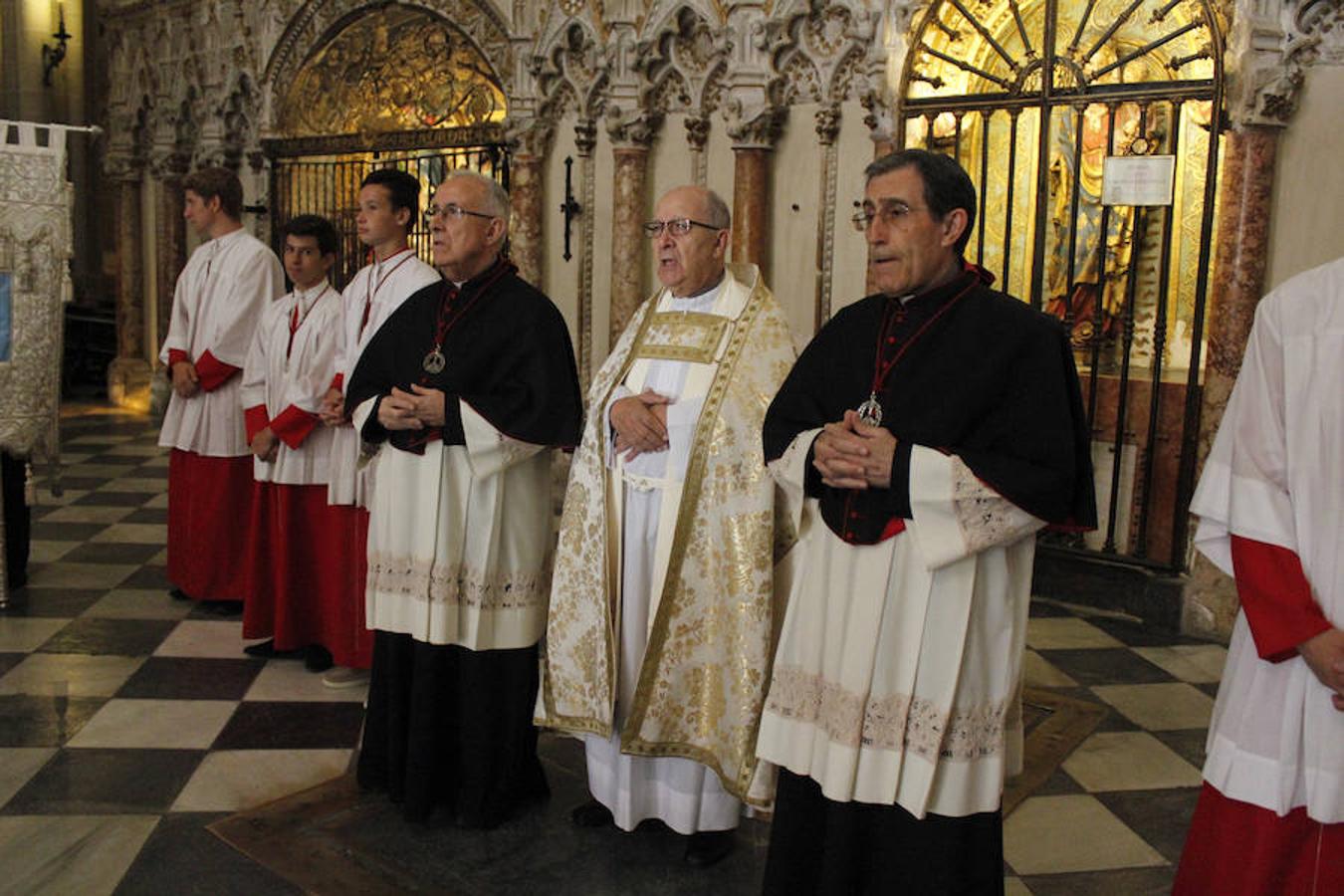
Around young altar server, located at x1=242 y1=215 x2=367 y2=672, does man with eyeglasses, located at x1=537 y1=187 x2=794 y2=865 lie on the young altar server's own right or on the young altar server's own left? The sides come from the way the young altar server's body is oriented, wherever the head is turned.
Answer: on the young altar server's own left

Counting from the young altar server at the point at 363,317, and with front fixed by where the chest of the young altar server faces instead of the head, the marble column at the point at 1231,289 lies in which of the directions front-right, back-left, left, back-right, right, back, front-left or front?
back-left

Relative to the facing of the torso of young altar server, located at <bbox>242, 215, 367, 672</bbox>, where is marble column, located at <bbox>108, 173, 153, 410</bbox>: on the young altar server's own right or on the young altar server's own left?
on the young altar server's own right

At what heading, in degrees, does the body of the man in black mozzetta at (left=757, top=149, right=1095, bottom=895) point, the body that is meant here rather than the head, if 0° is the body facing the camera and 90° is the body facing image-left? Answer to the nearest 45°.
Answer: approximately 45°

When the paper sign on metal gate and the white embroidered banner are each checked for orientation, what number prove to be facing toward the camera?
2

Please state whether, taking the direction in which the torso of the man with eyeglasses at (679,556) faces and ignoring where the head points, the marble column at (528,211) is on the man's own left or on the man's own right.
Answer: on the man's own right

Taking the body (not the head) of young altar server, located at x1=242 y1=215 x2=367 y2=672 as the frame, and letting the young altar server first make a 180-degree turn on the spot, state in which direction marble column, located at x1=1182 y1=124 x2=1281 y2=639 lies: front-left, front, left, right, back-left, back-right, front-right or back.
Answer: front-right

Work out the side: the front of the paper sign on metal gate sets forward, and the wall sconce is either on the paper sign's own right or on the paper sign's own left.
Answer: on the paper sign's own right

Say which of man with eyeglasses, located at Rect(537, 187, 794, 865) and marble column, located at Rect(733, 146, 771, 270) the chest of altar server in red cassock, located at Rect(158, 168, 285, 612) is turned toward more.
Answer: the man with eyeglasses

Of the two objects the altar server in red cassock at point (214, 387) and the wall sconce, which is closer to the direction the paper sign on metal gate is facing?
the altar server in red cassock

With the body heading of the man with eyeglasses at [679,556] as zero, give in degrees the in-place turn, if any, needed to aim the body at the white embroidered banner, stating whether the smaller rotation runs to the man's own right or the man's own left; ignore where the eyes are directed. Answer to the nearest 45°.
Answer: approximately 90° to the man's own right
